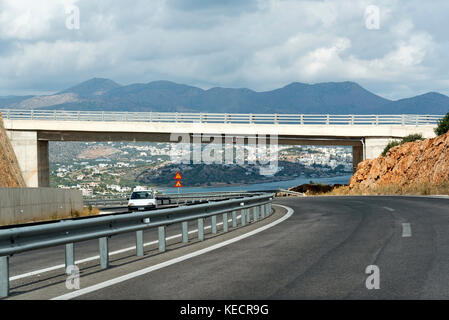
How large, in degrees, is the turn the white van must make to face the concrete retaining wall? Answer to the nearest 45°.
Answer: approximately 45° to its right

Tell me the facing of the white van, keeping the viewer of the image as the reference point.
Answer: facing the viewer

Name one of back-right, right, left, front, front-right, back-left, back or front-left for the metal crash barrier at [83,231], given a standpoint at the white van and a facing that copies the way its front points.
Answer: front
